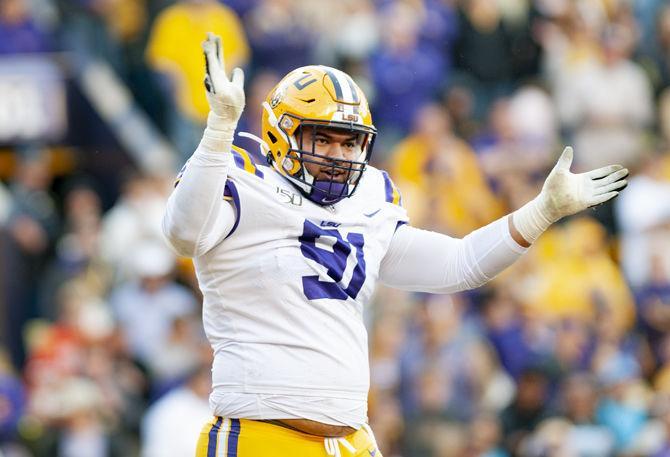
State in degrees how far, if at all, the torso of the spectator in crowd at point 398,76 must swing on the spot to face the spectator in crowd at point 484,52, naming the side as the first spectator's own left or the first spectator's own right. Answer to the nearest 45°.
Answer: approximately 135° to the first spectator's own left

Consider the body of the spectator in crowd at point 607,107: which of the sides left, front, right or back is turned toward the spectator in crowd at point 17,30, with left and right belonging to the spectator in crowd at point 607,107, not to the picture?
right

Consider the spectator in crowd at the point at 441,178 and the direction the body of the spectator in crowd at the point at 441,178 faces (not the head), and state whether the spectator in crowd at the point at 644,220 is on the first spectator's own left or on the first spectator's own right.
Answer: on the first spectator's own left

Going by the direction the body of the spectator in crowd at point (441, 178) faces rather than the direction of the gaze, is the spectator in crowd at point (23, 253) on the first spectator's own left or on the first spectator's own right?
on the first spectator's own right

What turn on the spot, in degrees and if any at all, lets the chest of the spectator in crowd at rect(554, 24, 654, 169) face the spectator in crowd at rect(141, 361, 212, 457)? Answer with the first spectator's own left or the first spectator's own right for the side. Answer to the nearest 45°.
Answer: approximately 45° to the first spectator's own right

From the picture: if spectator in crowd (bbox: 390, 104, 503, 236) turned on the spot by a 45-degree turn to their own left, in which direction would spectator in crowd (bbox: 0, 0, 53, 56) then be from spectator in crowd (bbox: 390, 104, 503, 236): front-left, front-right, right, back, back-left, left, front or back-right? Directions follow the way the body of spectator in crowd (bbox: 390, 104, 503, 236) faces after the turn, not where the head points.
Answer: back-right

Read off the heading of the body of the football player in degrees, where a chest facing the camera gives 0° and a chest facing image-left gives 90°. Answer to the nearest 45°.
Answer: approximately 315°
